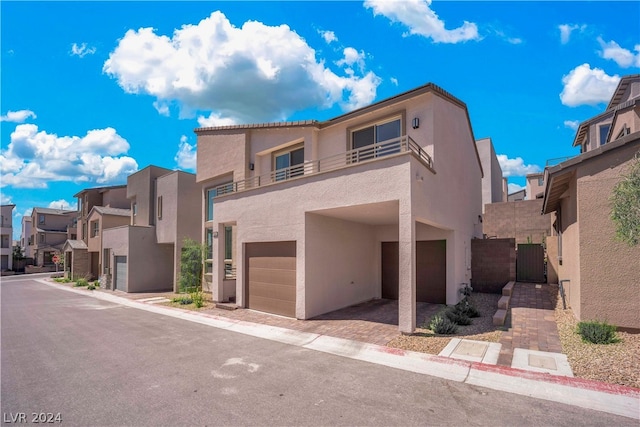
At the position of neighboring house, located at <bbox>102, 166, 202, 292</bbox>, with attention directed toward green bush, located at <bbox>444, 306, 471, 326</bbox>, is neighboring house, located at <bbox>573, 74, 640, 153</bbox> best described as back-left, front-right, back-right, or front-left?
front-left

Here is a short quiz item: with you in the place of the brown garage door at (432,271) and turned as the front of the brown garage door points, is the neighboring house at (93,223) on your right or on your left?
on your right

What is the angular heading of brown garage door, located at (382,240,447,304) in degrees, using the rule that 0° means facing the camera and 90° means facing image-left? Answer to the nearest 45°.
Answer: approximately 45°

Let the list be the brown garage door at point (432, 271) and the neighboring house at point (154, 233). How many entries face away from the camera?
0

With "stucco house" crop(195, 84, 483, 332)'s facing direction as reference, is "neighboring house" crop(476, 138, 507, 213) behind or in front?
behind

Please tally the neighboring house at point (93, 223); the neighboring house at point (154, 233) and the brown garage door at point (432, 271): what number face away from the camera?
0

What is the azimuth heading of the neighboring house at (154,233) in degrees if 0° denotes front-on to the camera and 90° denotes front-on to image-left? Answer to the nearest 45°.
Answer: approximately 45°

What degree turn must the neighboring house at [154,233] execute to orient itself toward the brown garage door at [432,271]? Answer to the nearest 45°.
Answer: approximately 90° to its left

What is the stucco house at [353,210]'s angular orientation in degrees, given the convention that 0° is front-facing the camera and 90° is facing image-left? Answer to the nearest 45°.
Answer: approximately 45°
